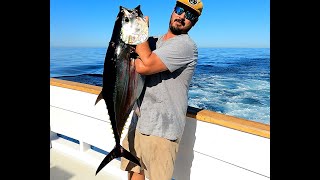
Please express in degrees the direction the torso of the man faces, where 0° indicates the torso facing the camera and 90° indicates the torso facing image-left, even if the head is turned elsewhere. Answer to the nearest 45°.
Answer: approximately 45°
